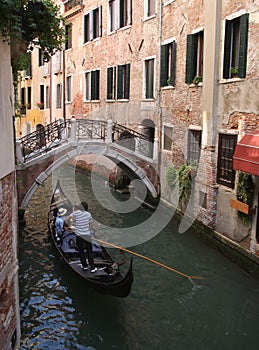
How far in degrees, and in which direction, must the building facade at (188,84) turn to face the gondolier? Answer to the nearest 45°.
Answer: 0° — it already faces them

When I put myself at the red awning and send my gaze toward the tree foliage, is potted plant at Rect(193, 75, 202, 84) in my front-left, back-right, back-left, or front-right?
back-right

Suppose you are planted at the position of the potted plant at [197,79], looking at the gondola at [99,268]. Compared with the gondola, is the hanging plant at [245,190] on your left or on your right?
left

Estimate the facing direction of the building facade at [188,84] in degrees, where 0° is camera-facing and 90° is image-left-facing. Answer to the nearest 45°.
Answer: approximately 45°

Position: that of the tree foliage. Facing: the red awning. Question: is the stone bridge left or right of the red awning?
left

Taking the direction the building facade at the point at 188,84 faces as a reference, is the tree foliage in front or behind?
in front

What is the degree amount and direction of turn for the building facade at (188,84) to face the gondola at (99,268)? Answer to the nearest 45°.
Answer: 0° — it already faces it

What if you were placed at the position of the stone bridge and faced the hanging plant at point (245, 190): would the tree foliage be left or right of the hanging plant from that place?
right
